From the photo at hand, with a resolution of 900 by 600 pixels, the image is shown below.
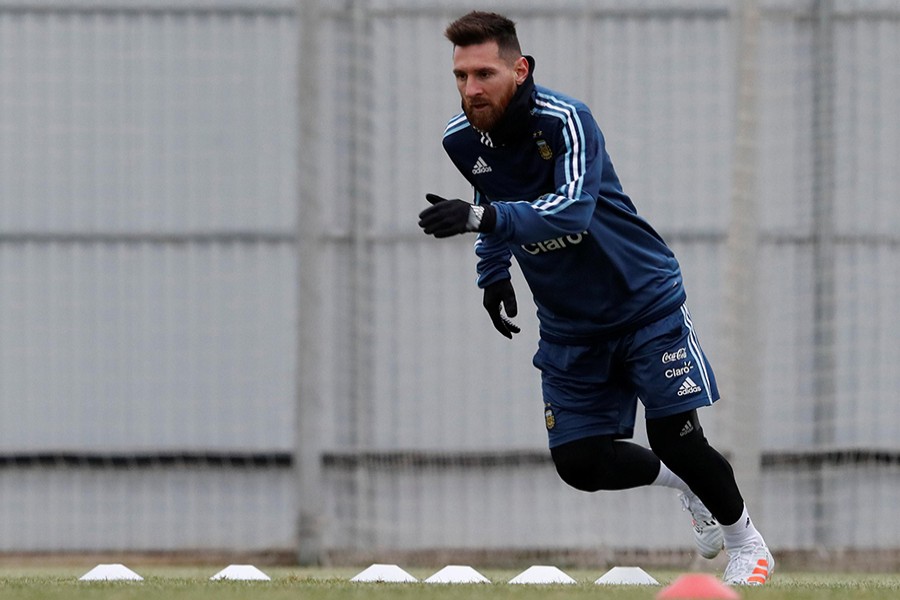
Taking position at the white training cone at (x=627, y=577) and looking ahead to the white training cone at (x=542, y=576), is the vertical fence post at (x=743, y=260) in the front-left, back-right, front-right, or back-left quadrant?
back-right

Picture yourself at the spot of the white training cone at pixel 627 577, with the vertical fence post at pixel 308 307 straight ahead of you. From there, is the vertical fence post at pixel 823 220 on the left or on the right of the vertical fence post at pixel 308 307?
right

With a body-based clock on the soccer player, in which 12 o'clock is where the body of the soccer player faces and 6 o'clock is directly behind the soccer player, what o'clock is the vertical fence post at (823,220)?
The vertical fence post is roughly at 5 o'clock from the soccer player.

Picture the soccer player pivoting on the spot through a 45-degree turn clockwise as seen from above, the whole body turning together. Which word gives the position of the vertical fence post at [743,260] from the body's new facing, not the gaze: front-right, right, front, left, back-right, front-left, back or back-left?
right

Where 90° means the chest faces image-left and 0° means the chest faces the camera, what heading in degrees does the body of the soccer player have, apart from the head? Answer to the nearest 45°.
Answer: approximately 45°

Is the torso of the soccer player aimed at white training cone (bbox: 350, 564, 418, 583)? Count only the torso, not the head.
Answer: no

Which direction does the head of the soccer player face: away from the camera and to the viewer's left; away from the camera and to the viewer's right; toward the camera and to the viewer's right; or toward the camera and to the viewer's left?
toward the camera and to the viewer's left
